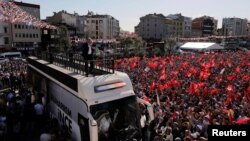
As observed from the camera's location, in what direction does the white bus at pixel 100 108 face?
facing the viewer and to the right of the viewer
